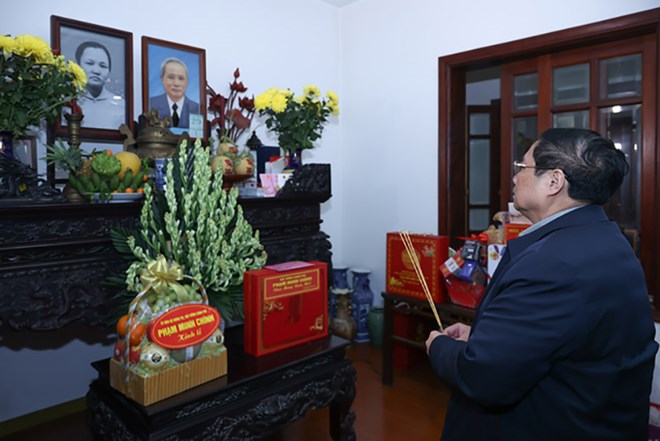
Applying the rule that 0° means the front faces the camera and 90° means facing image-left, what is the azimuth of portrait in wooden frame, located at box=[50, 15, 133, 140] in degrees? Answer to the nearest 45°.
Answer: approximately 315°

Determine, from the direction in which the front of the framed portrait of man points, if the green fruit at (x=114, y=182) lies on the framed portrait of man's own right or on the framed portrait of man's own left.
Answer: on the framed portrait of man's own right

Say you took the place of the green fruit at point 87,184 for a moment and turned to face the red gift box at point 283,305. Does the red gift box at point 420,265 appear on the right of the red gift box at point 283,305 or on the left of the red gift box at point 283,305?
left

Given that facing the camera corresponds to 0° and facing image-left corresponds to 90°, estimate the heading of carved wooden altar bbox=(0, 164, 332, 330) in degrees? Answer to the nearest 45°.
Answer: approximately 315°

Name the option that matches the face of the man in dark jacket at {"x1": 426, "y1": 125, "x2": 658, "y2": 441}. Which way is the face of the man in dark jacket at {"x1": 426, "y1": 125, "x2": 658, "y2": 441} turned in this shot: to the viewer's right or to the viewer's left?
to the viewer's left
